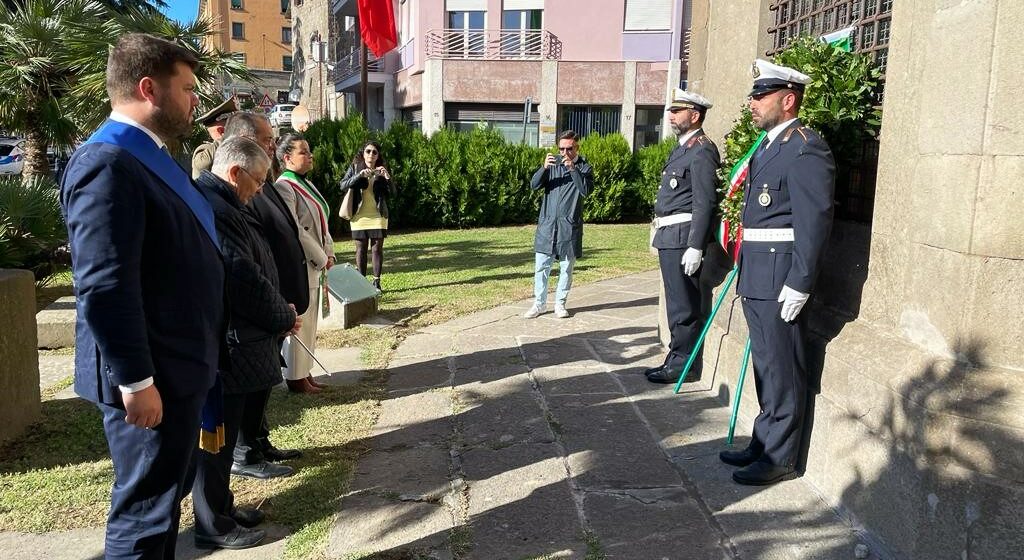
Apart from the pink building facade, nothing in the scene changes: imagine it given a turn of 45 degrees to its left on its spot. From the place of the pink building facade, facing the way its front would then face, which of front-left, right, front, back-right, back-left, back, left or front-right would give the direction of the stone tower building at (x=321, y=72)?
back

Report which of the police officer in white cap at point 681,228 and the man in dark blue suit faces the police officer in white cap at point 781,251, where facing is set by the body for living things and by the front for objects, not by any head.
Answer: the man in dark blue suit

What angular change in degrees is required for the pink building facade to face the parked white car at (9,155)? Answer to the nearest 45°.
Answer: approximately 90° to its right

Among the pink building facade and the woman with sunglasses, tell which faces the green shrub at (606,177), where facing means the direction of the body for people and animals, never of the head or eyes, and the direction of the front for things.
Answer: the pink building facade

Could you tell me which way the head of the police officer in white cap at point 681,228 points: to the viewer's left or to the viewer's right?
to the viewer's left

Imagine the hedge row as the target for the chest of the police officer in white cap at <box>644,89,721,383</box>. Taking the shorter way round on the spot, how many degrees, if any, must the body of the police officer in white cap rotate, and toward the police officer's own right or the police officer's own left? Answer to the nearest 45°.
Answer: approximately 45° to the police officer's own right

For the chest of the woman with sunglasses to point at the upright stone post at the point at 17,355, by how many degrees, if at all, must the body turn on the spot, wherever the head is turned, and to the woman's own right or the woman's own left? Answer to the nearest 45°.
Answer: approximately 45° to the woman's own right

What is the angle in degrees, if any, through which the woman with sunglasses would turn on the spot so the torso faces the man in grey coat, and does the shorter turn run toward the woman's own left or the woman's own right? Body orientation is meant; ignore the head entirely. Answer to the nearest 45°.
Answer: approximately 45° to the woman's own left

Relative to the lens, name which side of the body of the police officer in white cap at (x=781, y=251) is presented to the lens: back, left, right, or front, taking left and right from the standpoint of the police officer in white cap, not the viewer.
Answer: left

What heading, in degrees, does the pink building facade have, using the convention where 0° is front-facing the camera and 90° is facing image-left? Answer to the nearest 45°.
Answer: approximately 0°

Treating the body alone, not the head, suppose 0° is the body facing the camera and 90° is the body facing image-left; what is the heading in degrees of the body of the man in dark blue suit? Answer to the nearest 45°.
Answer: approximately 270°

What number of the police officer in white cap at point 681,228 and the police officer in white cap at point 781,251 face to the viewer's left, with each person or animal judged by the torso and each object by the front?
2

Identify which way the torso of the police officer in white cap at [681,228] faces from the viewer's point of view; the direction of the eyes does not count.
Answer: to the viewer's left
